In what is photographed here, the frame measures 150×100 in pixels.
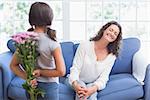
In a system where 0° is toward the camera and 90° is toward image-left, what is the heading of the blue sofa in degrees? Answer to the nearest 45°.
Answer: approximately 0°

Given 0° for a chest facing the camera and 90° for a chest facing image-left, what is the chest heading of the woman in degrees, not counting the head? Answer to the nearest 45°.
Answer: approximately 0°

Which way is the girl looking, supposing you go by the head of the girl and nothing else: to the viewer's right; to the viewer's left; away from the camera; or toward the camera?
away from the camera
